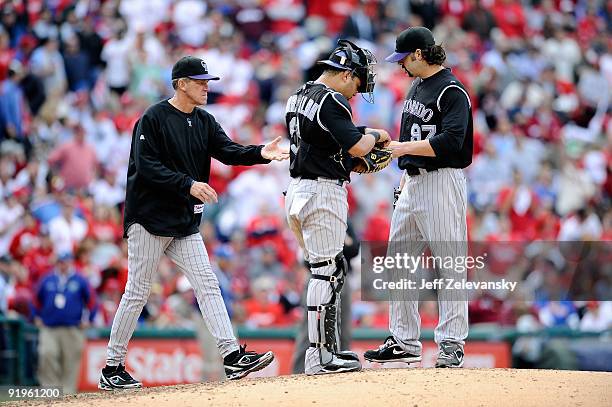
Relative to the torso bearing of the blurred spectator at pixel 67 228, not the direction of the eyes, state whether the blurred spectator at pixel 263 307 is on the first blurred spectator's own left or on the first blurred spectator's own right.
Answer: on the first blurred spectator's own left

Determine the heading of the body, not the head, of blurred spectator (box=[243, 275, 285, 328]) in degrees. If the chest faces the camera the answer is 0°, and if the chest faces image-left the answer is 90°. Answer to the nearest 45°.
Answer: approximately 0°

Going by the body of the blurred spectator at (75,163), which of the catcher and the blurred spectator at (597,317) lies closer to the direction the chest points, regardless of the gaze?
the catcher

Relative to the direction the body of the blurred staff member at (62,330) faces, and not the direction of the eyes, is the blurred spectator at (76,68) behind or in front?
behind

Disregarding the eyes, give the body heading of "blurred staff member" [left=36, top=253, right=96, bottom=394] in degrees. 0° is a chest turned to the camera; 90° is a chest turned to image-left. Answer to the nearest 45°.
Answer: approximately 0°

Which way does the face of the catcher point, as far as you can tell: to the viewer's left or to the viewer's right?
to the viewer's right
